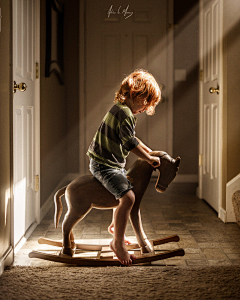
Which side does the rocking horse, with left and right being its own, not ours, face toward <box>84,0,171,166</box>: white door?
left

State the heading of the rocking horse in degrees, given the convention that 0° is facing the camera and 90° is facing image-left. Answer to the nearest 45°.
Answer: approximately 270°

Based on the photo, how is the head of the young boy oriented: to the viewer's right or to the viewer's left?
to the viewer's right

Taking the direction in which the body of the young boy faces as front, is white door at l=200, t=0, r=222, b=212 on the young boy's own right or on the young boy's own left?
on the young boy's own left

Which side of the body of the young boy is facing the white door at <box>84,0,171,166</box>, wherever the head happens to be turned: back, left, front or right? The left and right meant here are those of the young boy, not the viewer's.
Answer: left

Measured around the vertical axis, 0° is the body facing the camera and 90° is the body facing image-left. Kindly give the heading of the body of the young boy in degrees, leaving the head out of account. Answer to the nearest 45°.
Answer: approximately 270°
